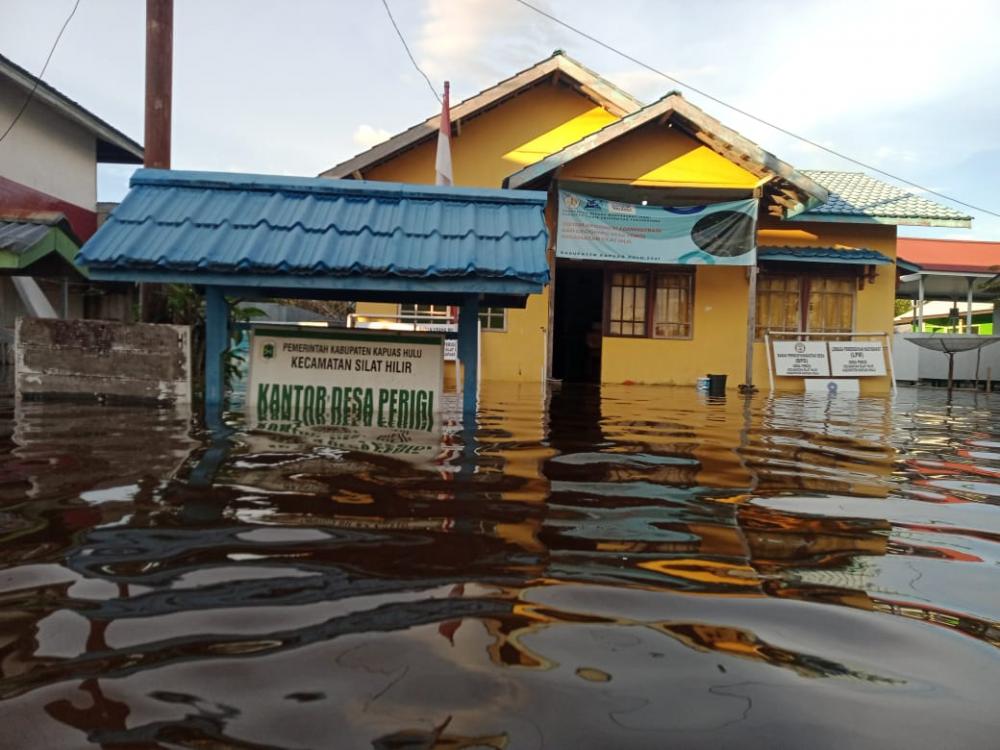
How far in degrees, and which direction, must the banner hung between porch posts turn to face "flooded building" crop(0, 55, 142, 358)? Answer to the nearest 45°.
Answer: approximately 90° to its right

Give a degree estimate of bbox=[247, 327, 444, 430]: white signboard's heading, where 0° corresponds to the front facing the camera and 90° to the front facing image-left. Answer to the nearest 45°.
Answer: approximately 0°

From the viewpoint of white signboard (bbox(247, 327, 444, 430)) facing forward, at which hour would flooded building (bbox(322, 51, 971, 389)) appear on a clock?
The flooded building is roughly at 7 o'clock from the white signboard.

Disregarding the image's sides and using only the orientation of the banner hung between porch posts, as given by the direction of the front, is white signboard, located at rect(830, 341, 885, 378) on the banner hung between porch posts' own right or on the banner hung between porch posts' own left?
on the banner hung between porch posts' own left
